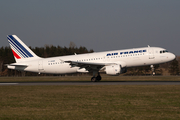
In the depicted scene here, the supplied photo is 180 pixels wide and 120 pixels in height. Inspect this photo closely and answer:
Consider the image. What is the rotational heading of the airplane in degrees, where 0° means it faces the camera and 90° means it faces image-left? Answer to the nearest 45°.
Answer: approximately 270°
